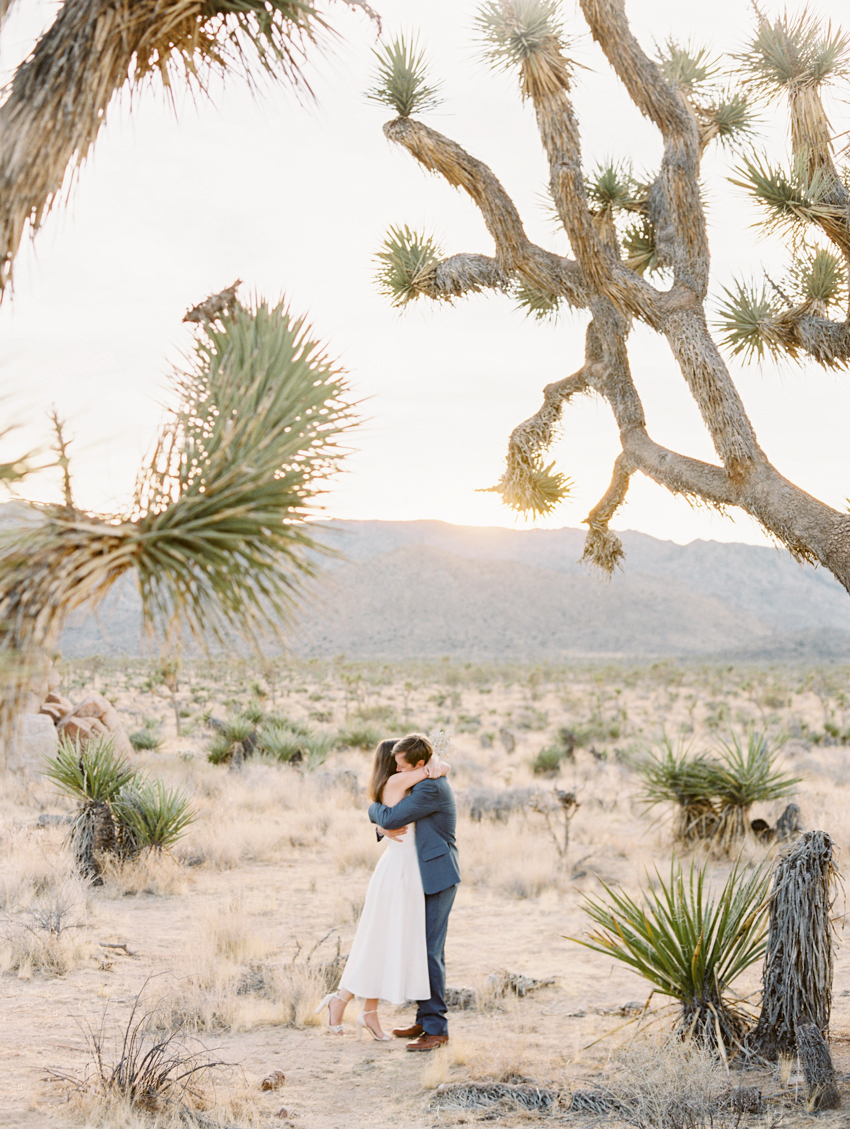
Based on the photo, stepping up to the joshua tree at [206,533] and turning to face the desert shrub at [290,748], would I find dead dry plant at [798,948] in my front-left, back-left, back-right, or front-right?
front-right

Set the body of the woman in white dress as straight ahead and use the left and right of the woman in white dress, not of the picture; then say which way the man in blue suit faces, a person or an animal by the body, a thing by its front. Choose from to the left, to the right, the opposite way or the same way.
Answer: the opposite way

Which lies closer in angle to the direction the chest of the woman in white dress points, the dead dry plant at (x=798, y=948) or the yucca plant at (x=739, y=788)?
the dead dry plant

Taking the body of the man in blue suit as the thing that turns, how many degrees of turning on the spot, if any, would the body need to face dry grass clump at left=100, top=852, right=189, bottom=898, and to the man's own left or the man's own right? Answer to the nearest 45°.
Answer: approximately 45° to the man's own right

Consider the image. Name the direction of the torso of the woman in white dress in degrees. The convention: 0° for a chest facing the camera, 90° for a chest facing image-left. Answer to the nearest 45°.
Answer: approximately 270°

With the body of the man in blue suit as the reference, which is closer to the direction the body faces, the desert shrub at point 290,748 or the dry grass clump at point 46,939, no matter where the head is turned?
the dry grass clump

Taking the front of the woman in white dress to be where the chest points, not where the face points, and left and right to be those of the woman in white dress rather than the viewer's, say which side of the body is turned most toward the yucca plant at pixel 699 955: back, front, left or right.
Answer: front

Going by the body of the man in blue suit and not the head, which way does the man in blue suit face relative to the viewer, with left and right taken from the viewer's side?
facing to the left of the viewer
